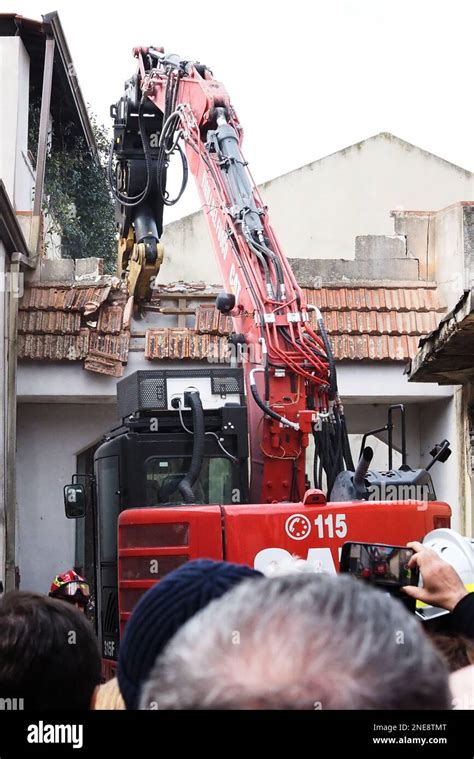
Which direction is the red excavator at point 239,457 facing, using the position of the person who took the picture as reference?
facing away from the viewer

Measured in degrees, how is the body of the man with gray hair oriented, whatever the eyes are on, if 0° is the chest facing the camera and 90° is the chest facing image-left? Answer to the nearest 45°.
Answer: approximately 180°

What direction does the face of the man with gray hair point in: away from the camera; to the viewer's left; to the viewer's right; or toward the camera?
away from the camera

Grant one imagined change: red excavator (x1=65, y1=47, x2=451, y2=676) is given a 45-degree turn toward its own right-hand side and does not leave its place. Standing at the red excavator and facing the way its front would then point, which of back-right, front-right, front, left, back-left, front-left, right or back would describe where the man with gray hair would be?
back-right

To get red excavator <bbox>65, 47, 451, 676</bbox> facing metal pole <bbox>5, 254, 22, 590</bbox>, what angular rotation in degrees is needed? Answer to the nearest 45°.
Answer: approximately 45° to its left
